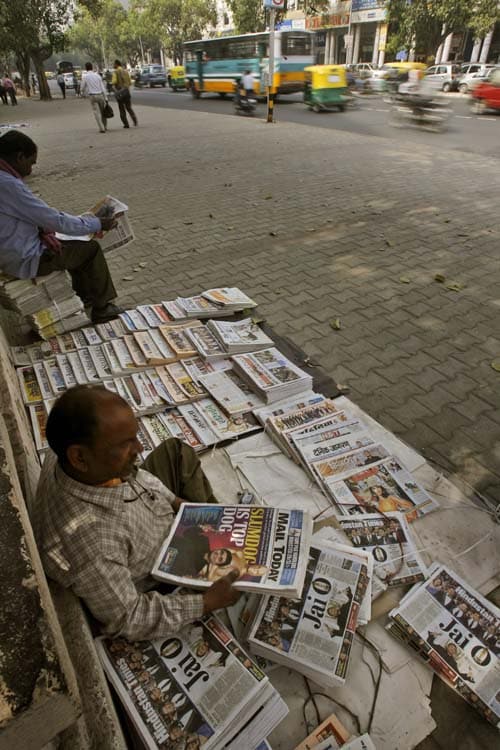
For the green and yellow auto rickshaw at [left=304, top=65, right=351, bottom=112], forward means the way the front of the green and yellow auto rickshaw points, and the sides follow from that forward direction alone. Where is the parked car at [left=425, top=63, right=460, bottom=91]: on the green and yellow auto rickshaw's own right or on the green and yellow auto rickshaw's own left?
on the green and yellow auto rickshaw's own right

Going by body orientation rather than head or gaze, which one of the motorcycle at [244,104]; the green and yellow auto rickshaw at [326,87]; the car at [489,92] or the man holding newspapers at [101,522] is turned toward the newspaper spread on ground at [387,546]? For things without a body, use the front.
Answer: the man holding newspapers

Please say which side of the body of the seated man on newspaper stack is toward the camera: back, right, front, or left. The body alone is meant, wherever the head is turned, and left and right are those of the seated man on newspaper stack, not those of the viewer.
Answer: right

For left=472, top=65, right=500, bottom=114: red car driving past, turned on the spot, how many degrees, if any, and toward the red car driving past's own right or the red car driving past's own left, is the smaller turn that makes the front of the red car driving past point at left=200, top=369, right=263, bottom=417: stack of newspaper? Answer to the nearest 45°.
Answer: approximately 90° to the red car driving past's own left

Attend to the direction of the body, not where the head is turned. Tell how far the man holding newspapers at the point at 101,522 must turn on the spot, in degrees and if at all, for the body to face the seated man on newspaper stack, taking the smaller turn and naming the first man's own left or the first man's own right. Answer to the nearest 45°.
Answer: approximately 90° to the first man's own left

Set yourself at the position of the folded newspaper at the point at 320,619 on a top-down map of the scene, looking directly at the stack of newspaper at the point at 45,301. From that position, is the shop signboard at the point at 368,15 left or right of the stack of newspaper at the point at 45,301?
right

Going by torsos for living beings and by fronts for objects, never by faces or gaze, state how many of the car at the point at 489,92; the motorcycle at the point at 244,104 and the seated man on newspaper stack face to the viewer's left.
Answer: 2

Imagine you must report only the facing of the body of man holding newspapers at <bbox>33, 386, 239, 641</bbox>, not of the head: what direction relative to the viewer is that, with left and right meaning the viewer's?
facing to the right of the viewer

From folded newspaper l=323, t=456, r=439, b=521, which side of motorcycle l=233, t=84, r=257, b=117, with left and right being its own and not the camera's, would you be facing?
left

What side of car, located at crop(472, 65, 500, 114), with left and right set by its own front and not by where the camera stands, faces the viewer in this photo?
left

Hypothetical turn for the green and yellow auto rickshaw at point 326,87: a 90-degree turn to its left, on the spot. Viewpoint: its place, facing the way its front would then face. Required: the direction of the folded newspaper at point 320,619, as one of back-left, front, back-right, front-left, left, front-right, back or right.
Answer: front-left
